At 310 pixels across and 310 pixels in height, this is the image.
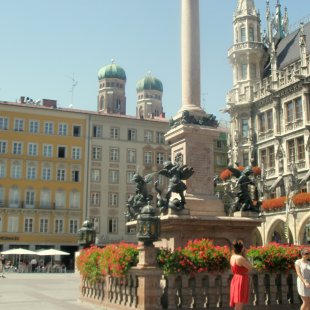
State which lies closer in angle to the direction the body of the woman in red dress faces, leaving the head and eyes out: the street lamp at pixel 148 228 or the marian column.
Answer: the marian column

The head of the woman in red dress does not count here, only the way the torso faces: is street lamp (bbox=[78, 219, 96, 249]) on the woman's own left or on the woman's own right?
on the woman's own left

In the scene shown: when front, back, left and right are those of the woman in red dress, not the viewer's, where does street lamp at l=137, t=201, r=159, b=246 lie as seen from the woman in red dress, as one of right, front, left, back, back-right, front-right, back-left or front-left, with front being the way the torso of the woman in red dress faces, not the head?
left

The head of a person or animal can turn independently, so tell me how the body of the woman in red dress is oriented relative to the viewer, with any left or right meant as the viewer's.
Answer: facing away from the viewer and to the right of the viewer

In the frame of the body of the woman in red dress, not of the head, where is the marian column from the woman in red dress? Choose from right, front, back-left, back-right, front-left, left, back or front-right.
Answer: front-left
